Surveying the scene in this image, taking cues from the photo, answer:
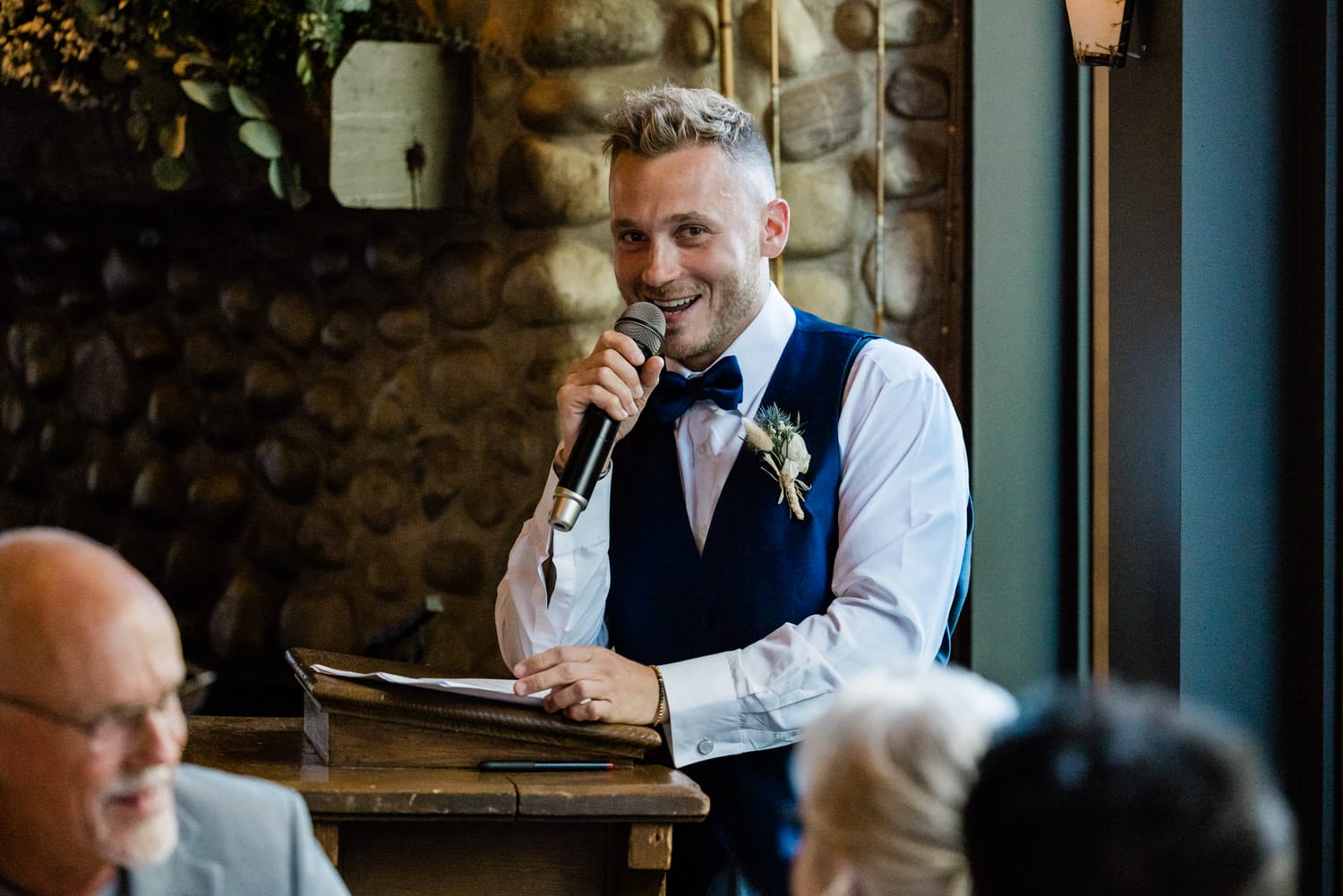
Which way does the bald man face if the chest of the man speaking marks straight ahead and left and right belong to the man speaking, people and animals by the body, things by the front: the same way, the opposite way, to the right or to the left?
to the left

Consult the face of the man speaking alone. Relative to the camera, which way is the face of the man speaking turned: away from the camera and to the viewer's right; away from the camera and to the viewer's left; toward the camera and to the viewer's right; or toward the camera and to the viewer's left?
toward the camera and to the viewer's left

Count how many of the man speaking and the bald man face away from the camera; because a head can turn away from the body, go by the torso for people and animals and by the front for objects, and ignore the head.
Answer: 0

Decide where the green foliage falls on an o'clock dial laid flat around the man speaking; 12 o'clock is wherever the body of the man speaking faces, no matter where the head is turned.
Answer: The green foliage is roughly at 3 o'clock from the man speaking.

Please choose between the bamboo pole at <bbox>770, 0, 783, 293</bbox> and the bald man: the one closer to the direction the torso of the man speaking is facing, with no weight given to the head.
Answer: the bald man

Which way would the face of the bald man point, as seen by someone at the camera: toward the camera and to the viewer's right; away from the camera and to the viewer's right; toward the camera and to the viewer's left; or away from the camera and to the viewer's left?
toward the camera and to the viewer's right

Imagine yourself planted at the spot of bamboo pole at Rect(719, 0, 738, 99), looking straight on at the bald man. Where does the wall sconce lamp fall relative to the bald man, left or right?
left

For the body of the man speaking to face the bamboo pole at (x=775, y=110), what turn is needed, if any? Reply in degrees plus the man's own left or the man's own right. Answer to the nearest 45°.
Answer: approximately 135° to the man's own right

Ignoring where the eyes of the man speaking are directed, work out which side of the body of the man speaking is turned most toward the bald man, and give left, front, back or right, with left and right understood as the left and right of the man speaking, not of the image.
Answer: front

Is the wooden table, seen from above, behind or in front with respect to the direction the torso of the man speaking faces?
in front
